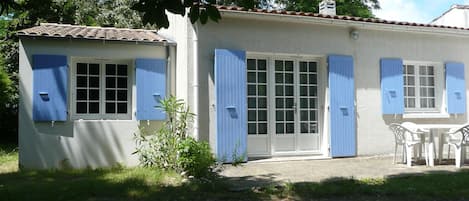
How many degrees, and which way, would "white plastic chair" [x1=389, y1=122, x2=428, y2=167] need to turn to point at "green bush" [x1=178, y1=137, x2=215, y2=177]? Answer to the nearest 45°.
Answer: approximately 180°

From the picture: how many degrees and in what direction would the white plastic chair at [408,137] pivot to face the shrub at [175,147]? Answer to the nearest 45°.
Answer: approximately 180°
